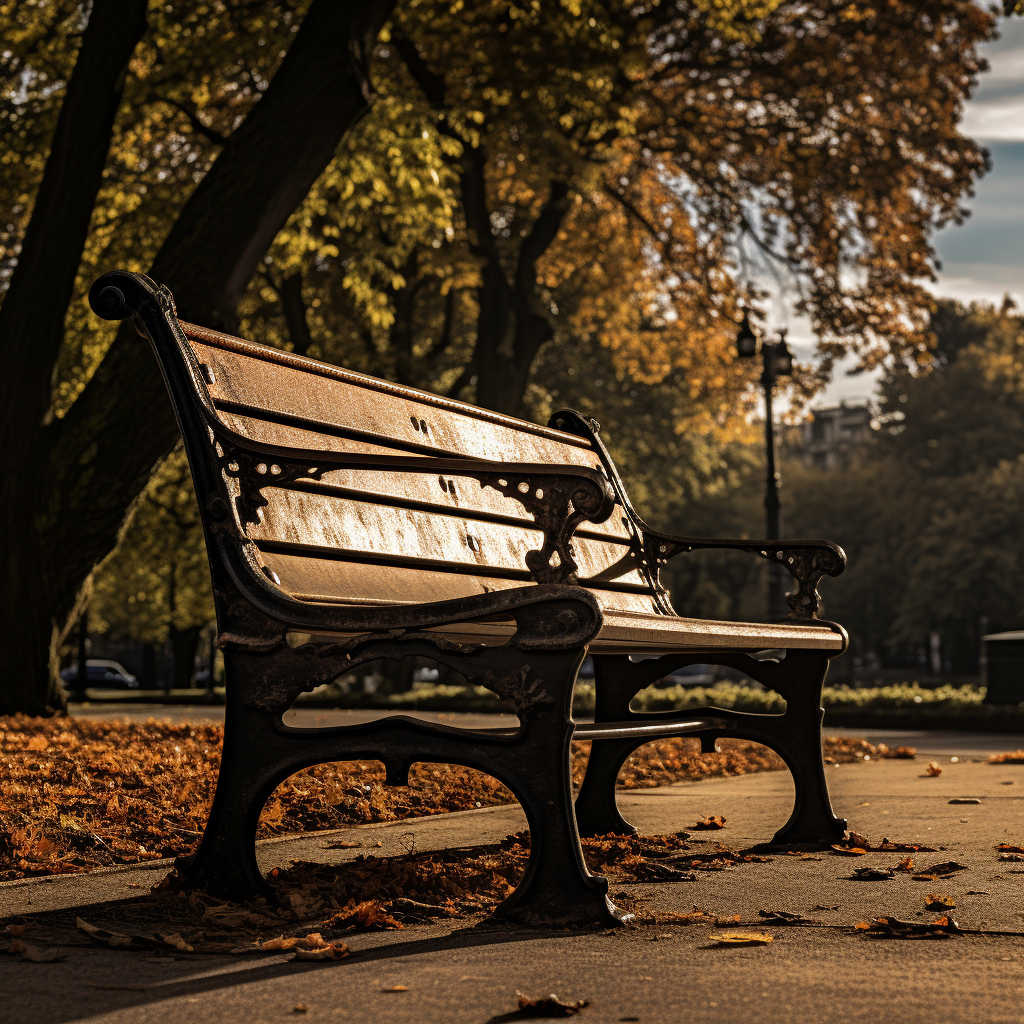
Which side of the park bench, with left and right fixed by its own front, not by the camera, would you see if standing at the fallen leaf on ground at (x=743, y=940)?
front

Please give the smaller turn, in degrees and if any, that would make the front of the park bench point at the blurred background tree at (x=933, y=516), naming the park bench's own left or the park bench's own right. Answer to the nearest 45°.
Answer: approximately 135° to the park bench's own left

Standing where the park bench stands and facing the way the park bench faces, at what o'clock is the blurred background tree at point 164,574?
The blurred background tree is roughly at 7 o'clock from the park bench.

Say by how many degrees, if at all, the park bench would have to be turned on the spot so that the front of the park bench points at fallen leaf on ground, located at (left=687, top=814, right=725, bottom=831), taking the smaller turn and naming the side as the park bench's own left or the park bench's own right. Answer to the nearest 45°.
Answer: approximately 90° to the park bench's own left

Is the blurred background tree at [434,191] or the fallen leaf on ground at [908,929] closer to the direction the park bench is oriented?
the fallen leaf on ground

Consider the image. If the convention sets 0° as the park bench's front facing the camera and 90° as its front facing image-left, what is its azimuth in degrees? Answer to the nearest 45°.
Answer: approximately 315°

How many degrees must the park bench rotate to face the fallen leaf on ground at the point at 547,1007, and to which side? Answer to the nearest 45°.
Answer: approximately 45° to its right

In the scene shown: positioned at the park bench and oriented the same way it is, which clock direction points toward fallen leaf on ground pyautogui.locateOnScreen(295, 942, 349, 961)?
The fallen leaf on ground is roughly at 2 o'clock from the park bench.
